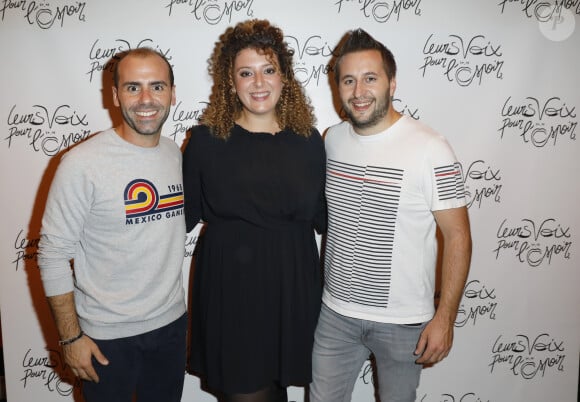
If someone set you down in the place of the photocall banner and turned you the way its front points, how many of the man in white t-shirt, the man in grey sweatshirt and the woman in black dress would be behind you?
0

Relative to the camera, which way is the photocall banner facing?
toward the camera

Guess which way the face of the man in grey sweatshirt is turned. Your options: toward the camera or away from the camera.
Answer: toward the camera

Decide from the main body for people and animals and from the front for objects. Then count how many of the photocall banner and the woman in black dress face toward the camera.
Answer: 2

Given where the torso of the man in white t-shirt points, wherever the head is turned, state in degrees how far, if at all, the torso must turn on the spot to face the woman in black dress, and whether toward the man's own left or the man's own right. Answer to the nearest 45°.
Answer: approximately 45° to the man's own right

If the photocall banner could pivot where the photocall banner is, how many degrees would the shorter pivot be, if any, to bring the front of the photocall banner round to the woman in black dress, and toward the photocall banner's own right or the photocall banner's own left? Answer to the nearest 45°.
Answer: approximately 45° to the photocall banner's own right

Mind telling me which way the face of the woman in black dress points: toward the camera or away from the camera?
toward the camera

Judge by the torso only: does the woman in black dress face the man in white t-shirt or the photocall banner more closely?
the man in white t-shirt

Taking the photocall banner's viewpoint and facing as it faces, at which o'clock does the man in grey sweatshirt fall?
The man in grey sweatshirt is roughly at 2 o'clock from the photocall banner.

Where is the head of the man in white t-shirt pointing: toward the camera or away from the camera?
toward the camera

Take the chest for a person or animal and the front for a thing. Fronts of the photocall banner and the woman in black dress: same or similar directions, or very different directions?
same or similar directions
